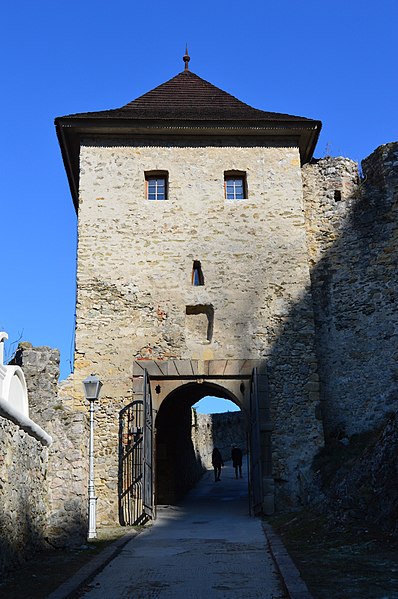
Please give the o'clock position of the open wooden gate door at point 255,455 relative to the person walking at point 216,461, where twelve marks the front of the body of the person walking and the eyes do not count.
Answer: The open wooden gate door is roughly at 6 o'clock from the person walking.

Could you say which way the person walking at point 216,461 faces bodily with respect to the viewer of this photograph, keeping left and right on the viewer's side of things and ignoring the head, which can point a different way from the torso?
facing away from the viewer

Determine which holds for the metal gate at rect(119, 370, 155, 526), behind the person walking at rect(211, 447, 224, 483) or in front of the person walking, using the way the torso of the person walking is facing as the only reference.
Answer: behind

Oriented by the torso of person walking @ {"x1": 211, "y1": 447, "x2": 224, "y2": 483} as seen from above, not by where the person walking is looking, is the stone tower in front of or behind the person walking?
behind

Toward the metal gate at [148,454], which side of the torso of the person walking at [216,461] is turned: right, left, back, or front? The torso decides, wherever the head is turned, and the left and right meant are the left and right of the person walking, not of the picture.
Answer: back

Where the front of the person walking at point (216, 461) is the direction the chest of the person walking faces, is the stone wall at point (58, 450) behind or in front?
behind
